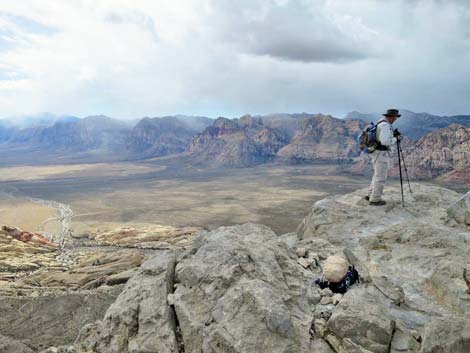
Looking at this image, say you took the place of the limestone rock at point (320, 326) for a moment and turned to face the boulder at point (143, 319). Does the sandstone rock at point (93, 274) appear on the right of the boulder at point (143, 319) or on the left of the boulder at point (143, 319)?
right

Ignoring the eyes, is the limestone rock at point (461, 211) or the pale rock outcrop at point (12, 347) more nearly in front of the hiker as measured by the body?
the limestone rock

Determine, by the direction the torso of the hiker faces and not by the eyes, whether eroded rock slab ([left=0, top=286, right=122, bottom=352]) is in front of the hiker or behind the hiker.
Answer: behind

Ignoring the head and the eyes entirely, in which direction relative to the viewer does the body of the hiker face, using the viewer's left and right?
facing to the right of the viewer

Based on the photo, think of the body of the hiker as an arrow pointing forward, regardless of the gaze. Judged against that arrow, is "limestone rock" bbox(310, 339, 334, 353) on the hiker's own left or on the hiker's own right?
on the hiker's own right

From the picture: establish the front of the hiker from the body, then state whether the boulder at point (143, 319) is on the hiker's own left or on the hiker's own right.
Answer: on the hiker's own right

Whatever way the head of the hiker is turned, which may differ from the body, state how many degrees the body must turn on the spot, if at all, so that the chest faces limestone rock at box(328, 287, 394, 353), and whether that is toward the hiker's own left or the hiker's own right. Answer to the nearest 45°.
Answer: approximately 90° to the hiker's own right
